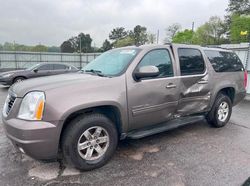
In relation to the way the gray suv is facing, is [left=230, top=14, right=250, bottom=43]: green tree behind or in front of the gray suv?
behind

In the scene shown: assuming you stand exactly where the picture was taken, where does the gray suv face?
facing the viewer and to the left of the viewer

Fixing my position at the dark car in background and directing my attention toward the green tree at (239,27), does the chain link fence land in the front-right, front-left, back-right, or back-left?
front-left

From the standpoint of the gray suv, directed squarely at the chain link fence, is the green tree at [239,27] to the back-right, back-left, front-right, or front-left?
front-right

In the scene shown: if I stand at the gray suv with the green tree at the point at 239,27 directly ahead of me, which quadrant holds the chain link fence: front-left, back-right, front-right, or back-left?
front-left

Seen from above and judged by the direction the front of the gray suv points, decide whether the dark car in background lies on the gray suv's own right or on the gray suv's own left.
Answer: on the gray suv's own right

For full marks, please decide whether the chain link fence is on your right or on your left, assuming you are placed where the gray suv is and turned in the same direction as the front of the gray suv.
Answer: on your right
